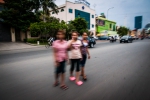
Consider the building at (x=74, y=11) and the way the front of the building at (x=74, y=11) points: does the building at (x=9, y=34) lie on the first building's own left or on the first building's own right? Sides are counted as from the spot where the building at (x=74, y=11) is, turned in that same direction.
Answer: on the first building's own right

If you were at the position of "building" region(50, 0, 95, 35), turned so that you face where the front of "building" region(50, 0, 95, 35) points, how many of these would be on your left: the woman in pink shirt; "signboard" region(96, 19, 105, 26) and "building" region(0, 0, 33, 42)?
1

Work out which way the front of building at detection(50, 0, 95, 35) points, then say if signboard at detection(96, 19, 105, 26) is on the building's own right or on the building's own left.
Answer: on the building's own left

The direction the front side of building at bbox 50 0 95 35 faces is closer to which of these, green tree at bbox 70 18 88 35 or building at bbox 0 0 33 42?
the green tree

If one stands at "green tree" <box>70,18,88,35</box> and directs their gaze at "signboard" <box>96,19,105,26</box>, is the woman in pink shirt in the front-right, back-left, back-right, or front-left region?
back-right

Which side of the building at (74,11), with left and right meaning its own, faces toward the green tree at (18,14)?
right

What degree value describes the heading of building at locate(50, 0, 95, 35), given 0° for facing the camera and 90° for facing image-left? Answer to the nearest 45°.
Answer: approximately 315°

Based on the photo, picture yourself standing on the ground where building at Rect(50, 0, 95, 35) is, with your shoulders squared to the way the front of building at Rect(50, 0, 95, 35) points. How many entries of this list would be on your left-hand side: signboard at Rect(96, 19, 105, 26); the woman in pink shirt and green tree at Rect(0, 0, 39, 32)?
1

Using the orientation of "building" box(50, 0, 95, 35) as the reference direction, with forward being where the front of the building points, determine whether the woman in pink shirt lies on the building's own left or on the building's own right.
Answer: on the building's own right
